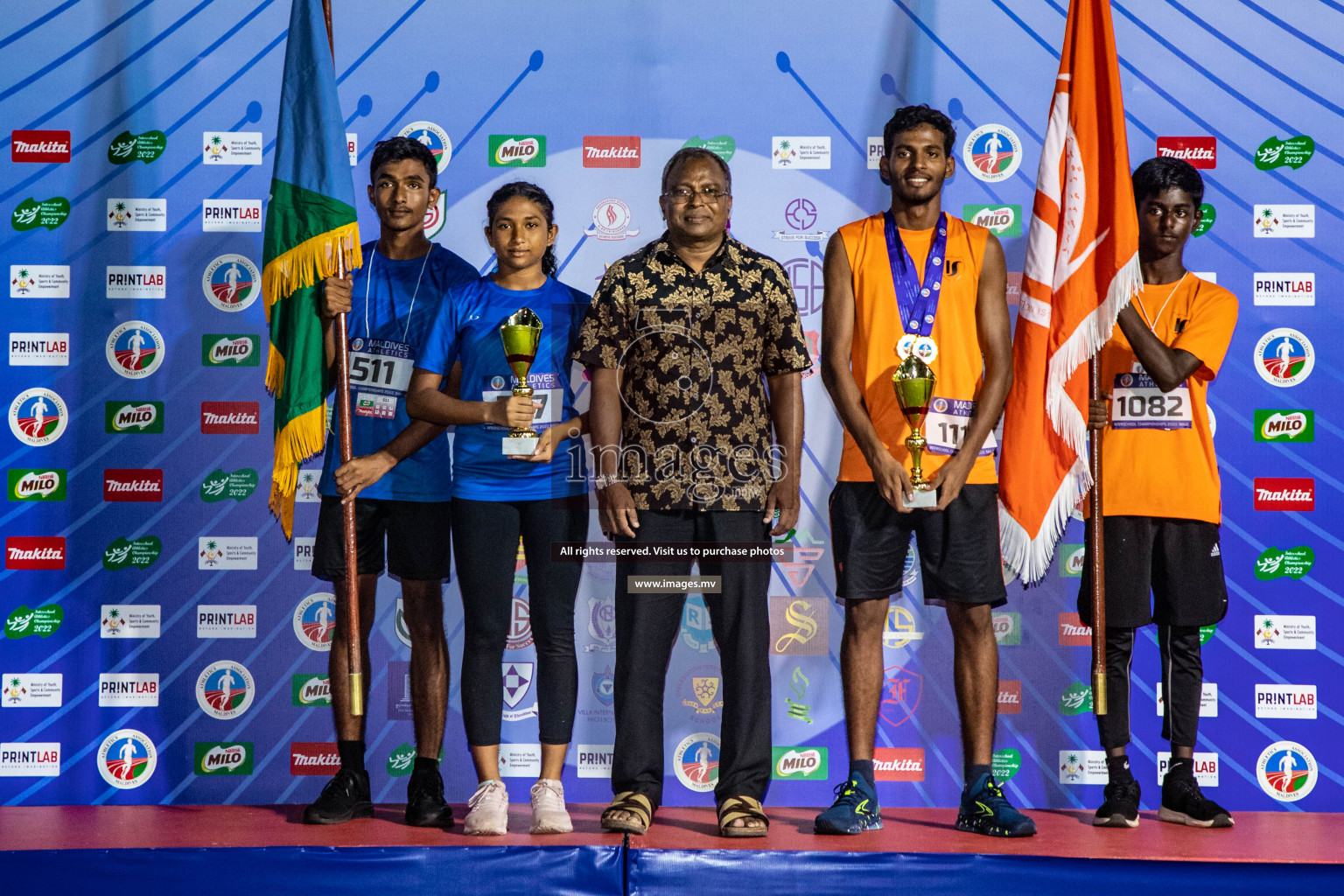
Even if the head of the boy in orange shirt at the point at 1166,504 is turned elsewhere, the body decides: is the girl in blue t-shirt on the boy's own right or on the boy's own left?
on the boy's own right

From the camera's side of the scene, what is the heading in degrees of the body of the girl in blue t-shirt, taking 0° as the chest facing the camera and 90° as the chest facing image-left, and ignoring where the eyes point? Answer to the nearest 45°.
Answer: approximately 0°

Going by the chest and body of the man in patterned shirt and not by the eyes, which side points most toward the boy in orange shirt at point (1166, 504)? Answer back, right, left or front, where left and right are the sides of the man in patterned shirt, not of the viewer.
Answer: left

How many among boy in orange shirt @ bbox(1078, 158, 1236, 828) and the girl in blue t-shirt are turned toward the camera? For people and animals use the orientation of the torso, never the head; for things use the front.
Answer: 2

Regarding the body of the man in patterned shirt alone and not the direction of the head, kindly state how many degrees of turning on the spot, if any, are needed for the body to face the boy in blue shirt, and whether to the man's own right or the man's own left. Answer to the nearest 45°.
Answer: approximately 90° to the man's own right

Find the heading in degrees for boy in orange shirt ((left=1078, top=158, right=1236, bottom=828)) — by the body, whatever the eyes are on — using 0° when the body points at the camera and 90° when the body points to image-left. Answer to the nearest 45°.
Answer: approximately 0°

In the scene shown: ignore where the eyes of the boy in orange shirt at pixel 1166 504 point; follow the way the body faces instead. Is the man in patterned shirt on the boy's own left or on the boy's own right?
on the boy's own right

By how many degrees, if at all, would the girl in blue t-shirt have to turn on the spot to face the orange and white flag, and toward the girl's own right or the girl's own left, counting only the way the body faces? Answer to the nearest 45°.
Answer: approximately 90° to the girl's own left

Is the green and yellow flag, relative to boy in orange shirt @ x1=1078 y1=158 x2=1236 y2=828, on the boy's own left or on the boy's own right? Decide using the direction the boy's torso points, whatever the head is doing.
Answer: on the boy's own right
